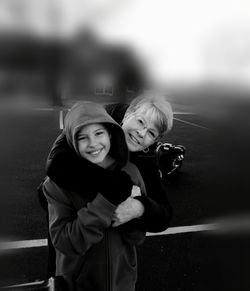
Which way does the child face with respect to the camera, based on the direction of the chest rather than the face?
toward the camera

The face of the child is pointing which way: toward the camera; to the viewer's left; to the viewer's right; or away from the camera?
toward the camera

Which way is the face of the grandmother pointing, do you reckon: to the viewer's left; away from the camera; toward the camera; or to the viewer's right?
toward the camera
